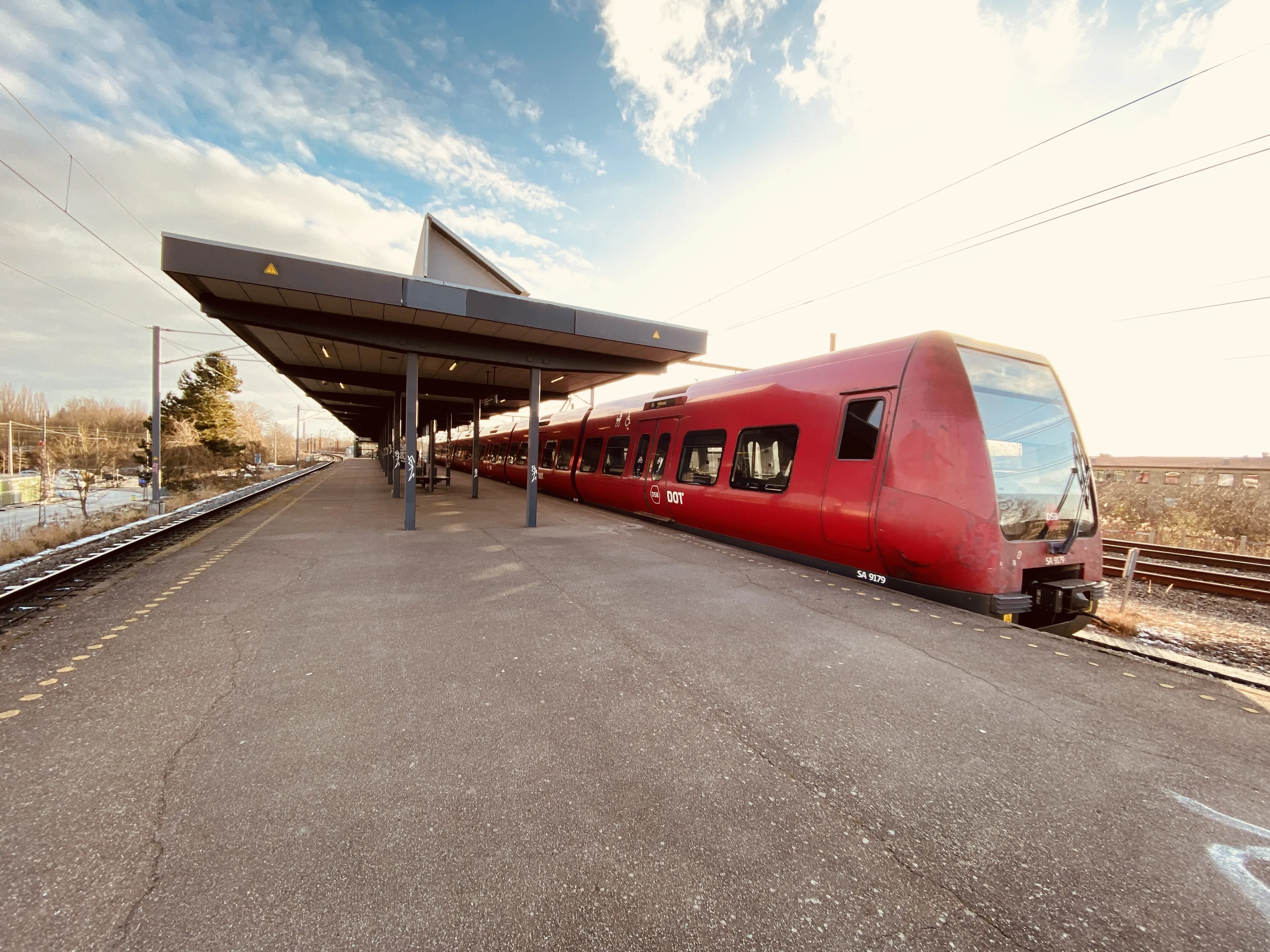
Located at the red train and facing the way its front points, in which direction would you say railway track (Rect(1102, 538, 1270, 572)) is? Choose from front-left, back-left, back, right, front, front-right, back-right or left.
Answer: left

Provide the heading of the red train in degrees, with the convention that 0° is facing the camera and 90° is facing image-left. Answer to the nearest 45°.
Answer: approximately 315°

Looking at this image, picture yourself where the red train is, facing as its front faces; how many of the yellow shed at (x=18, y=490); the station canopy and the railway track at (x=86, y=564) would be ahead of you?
0

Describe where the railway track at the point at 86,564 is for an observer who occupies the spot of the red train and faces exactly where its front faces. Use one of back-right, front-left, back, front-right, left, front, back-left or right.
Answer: back-right

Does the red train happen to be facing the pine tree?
no

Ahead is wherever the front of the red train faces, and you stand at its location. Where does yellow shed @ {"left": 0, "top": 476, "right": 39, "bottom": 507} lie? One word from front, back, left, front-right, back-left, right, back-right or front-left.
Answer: back-right

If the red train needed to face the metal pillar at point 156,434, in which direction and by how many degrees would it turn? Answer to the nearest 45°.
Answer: approximately 135° to its right

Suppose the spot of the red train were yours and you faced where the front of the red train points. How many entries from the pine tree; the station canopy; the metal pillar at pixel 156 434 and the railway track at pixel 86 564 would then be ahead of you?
0

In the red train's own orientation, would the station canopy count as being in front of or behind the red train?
behind

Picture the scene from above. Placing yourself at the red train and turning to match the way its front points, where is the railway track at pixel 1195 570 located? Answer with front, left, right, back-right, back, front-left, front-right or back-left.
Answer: left

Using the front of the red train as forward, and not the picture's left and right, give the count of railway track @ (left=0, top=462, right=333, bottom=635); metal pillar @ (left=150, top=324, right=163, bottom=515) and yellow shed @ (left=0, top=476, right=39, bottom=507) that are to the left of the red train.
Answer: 0

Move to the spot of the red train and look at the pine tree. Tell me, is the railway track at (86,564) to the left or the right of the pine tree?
left
